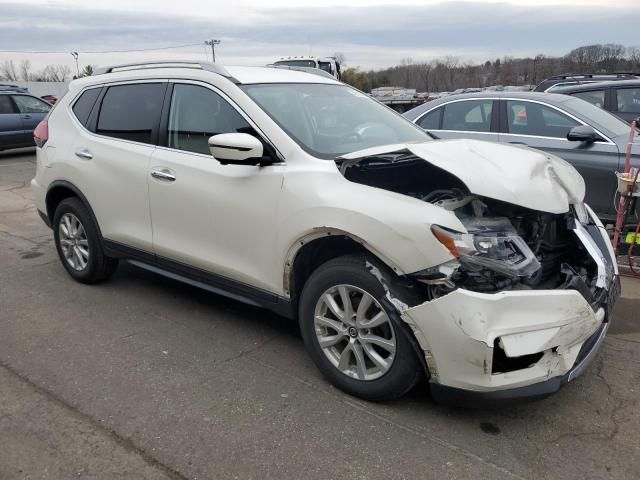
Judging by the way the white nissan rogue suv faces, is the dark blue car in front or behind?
behind

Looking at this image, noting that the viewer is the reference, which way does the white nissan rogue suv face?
facing the viewer and to the right of the viewer

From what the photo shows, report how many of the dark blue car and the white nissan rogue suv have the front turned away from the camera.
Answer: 0
